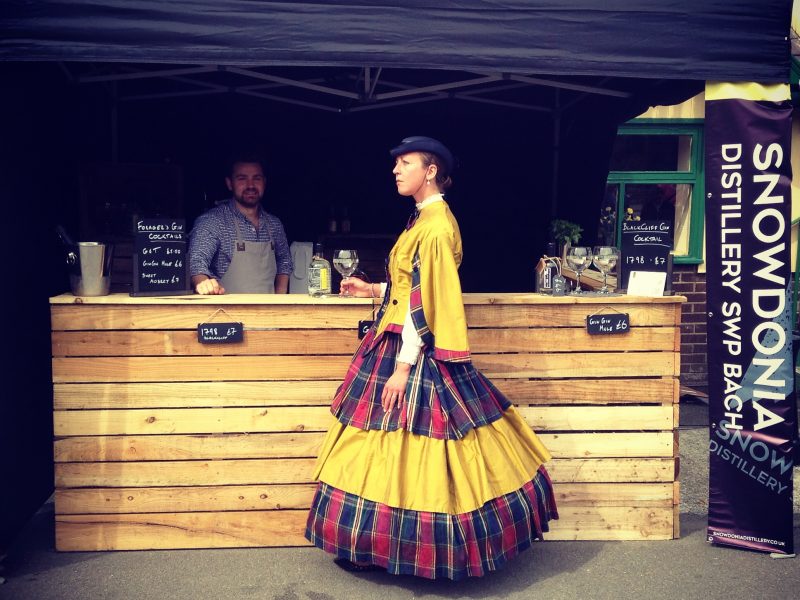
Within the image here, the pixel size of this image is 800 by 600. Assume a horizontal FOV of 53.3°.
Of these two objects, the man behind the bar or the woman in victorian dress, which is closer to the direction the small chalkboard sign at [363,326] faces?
the woman in victorian dress

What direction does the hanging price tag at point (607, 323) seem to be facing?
toward the camera

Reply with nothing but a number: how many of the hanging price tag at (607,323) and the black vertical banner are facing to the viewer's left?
0

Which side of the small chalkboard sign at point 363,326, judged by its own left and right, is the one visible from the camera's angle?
front

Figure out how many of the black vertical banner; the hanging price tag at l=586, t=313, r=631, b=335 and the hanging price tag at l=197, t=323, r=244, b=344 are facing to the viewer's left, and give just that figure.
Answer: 0

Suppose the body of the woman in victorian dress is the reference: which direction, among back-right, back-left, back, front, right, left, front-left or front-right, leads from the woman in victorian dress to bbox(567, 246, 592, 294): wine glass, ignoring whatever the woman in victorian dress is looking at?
back-right

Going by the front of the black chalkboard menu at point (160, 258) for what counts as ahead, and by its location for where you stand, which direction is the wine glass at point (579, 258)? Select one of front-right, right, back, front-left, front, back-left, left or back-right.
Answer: left

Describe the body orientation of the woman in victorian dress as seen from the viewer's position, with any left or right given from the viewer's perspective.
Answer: facing to the left of the viewer

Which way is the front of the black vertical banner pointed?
toward the camera

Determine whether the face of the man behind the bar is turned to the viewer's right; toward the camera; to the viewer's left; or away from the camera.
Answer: toward the camera

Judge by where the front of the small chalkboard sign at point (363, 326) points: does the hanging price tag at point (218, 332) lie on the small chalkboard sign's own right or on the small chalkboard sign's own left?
on the small chalkboard sign's own right

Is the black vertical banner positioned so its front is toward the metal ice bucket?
no

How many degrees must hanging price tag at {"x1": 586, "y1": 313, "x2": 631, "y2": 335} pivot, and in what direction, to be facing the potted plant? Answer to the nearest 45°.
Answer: approximately 180°

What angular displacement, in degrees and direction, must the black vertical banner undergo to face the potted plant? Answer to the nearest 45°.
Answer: approximately 135° to its right

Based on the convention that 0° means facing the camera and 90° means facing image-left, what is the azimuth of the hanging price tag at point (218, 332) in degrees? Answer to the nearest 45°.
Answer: approximately 0°

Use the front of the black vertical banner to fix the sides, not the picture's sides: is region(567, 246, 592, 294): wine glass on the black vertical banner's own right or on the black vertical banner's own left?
on the black vertical banner's own right

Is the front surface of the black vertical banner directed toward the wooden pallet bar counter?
no

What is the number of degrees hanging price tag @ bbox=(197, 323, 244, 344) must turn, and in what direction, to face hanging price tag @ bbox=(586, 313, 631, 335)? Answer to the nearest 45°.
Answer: approximately 90° to its left

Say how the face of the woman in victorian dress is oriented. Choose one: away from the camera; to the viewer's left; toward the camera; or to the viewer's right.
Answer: to the viewer's left
